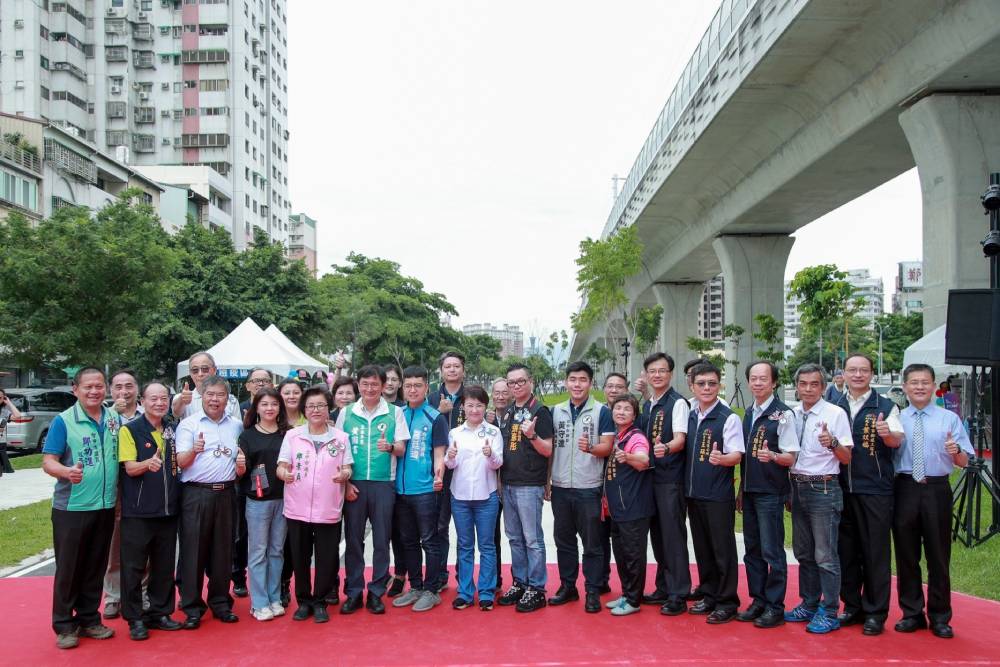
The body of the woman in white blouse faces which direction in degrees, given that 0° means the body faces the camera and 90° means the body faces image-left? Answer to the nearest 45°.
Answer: approximately 0°

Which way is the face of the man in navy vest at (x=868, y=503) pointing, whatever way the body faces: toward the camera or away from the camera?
toward the camera

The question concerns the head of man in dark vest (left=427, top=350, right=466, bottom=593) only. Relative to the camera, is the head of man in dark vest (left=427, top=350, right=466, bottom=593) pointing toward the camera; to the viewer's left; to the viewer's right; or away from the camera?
toward the camera

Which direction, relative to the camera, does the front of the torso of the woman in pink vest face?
toward the camera

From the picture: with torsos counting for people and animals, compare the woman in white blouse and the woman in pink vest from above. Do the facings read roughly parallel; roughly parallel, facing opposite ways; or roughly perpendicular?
roughly parallel

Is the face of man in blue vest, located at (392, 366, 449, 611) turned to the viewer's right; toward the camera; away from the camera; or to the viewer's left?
toward the camera

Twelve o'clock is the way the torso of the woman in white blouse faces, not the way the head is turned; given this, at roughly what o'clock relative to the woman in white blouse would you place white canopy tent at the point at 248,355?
The white canopy tent is roughly at 5 o'clock from the woman in white blouse.

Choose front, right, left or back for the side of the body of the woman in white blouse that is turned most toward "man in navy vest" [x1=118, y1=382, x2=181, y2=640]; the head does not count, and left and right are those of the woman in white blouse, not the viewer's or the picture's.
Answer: right

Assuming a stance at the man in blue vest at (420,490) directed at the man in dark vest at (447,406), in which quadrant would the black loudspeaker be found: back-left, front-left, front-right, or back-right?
front-right

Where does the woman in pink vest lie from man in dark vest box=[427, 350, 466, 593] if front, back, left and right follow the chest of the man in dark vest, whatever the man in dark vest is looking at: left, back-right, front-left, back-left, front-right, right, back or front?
front-right

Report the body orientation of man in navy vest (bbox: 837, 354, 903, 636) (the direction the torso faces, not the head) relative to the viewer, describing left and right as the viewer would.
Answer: facing the viewer

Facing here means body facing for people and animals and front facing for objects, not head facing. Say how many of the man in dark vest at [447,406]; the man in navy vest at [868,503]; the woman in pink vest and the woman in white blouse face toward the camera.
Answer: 4

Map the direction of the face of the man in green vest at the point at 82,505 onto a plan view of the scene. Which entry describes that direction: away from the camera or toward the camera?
toward the camera

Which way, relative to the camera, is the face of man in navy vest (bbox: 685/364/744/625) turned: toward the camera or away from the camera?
toward the camera

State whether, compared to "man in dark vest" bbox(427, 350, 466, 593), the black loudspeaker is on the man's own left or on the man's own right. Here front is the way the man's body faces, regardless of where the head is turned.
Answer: on the man's own left

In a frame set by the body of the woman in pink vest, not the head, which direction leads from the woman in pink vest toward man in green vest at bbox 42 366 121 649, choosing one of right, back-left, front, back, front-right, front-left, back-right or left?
right

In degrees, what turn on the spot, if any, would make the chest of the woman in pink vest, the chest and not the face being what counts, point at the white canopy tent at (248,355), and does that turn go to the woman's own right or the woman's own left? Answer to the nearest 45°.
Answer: approximately 180°

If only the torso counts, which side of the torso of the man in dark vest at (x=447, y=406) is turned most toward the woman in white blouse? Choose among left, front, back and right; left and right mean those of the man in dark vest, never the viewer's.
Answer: front
